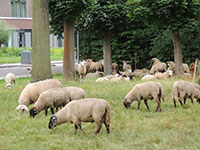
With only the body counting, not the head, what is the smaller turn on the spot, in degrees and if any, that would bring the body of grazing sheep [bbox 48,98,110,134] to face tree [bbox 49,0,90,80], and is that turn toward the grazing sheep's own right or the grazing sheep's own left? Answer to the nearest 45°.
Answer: approximately 90° to the grazing sheep's own right

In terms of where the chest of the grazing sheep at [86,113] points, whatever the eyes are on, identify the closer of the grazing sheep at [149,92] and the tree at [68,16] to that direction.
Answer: the tree

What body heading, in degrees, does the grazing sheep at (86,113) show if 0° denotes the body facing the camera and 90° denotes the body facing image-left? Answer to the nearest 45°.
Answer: approximately 90°

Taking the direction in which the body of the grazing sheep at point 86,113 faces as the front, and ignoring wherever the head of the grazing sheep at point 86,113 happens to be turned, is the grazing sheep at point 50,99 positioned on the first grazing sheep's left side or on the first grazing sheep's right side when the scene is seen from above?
on the first grazing sheep's right side

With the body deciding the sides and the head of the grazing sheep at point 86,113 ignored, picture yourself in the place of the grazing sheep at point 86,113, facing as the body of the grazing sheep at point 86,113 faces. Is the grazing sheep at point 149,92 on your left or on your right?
on your right

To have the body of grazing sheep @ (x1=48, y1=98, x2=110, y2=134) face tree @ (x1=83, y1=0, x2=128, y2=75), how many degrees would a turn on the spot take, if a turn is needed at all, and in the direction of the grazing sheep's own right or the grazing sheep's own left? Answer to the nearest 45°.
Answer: approximately 90° to the grazing sheep's own right

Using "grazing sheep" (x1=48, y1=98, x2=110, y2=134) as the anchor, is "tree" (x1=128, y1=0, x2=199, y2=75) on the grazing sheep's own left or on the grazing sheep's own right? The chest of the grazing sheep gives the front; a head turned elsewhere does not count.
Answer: on the grazing sheep's own right
